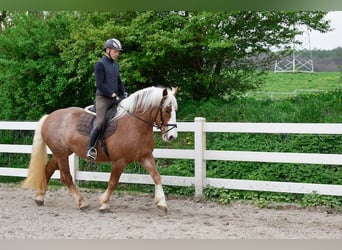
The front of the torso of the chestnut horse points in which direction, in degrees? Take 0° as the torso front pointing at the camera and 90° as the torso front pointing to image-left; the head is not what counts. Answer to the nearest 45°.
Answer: approximately 270°
